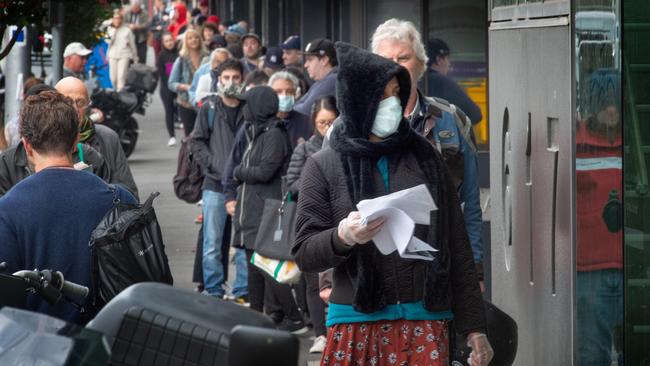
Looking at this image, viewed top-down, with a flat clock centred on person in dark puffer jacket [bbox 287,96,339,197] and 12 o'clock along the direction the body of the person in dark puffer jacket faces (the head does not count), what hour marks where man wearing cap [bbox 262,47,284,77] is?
The man wearing cap is roughly at 6 o'clock from the person in dark puffer jacket.

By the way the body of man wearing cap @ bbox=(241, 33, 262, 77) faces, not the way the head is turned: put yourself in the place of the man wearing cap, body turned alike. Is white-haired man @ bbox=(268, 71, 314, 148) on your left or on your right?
on your left

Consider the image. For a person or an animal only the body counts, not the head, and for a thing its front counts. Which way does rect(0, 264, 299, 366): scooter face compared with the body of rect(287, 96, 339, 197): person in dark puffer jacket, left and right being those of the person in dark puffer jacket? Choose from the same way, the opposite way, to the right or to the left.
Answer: to the right

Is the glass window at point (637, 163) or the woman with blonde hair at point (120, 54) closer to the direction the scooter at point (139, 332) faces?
the woman with blonde hair

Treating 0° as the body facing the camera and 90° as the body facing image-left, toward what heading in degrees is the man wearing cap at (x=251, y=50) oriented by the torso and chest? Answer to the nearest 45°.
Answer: approximately 45°

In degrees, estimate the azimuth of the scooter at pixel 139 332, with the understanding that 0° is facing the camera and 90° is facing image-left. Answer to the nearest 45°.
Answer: approximately 90°

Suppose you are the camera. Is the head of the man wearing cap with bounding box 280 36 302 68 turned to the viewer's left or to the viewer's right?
to the viewer's left

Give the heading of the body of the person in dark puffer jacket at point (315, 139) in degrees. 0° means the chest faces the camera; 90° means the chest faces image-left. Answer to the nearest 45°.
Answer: approximately 0°

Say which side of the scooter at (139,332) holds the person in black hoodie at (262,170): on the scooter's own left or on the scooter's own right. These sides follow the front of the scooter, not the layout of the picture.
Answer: on the scooter's own right

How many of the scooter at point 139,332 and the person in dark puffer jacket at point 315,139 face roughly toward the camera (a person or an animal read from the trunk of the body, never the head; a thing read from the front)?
1

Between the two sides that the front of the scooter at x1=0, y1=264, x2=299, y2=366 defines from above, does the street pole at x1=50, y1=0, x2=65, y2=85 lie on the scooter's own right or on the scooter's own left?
on the scooter's own right
